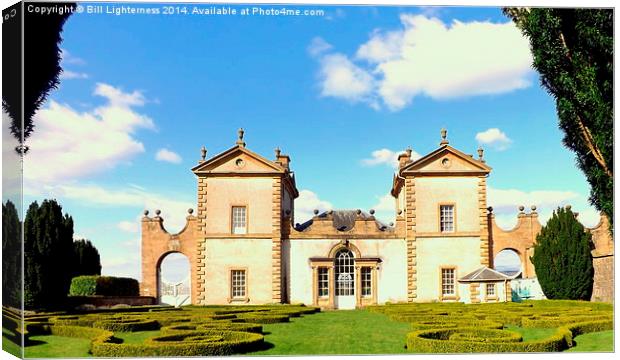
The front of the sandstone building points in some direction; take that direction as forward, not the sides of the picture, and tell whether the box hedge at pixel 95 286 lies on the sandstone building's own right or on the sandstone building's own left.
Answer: on the sandstone building's own right

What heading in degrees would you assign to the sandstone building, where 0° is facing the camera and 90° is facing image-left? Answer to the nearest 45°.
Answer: approximately 0°

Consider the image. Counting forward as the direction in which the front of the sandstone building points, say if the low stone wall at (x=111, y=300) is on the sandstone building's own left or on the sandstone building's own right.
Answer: on the sandstone building's own right

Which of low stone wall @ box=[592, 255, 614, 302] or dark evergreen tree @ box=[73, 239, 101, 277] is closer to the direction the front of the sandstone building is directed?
the low stone wall
